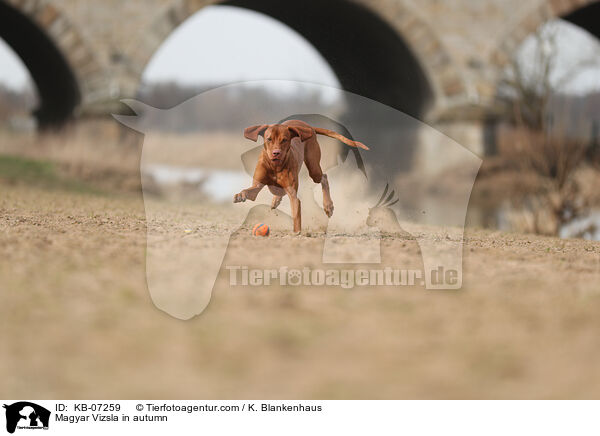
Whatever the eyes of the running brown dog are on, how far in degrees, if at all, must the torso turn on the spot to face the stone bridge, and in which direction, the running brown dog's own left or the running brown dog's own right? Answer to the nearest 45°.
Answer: approximately 135° to the running brown dog's own right

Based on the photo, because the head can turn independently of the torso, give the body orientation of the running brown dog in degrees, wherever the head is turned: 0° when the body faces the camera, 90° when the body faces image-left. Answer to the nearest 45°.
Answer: approximately 45°

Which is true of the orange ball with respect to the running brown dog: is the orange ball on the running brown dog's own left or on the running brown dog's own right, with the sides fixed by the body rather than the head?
on the running brown dog's own right
